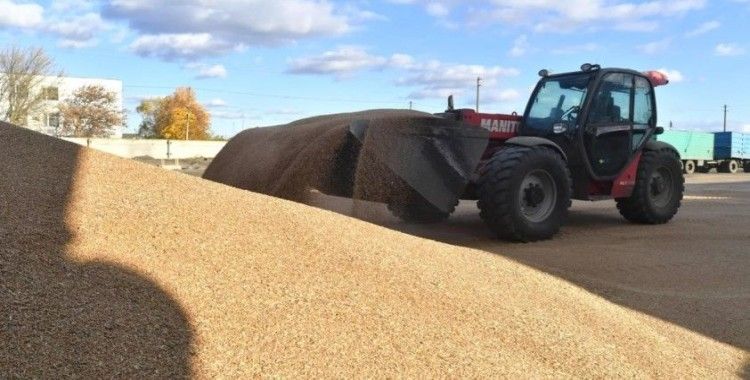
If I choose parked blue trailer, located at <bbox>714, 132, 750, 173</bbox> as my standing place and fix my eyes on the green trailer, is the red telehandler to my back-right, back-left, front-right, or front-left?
front-left

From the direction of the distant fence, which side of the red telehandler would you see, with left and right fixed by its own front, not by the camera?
right

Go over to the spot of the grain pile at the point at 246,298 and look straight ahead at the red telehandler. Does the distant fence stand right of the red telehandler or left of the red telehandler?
left

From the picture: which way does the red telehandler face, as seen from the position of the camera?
facing the viewer and to the left of the viewer

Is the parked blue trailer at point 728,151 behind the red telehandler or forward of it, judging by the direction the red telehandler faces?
behind

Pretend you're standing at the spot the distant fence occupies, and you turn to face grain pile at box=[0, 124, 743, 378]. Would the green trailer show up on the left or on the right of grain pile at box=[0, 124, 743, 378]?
left

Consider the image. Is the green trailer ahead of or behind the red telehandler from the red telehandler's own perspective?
behind

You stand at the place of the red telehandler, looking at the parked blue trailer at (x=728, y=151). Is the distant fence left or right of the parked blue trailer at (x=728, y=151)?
left

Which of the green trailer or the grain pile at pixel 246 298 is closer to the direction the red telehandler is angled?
the grain pile

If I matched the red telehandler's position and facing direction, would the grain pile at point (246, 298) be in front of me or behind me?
in front

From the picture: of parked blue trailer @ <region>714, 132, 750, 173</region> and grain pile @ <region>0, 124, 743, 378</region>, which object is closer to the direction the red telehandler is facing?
the grain pile

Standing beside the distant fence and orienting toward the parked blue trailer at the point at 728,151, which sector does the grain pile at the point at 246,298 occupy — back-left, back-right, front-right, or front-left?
front-right
